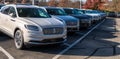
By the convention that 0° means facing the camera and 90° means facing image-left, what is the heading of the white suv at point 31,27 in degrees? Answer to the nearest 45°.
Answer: approximately 315°
